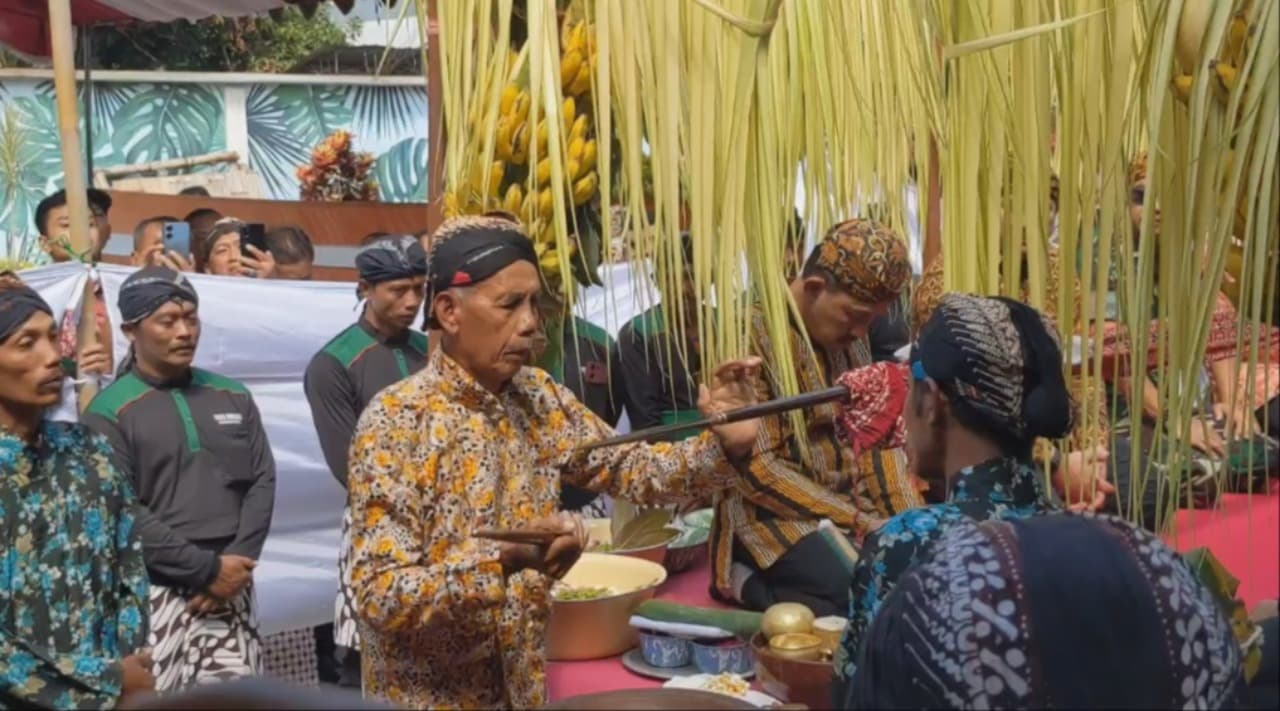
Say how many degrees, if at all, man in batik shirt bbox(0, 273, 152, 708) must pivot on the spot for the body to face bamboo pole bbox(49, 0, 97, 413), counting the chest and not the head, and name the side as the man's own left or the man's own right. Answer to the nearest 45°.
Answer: approximately 135° to the man's own left

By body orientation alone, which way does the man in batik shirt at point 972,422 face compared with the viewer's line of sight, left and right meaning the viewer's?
facing away from the viewer and to the left of the viewer

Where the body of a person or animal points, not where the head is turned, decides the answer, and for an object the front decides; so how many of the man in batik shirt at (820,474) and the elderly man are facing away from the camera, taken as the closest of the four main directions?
0

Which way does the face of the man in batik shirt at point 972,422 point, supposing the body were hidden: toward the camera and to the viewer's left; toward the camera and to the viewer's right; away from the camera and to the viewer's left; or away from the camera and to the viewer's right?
away from the camera and to the viewer's left

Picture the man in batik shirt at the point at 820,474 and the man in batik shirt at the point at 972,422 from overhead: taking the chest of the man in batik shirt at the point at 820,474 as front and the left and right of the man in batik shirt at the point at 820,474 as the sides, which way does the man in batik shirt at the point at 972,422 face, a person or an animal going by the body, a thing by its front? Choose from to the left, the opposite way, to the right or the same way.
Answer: the opposite way

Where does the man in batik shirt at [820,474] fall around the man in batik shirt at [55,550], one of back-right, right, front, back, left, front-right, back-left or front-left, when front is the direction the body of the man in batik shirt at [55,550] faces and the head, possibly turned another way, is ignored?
front-left

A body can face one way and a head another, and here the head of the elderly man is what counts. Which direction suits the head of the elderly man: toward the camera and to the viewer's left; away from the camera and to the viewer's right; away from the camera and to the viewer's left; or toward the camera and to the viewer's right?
toward the camera and to the viewer's right

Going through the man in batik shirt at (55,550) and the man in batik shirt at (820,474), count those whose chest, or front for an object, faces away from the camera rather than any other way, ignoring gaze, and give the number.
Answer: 0

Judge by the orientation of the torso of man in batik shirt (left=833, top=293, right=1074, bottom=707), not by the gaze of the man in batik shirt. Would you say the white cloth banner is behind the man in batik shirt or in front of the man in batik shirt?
in front
